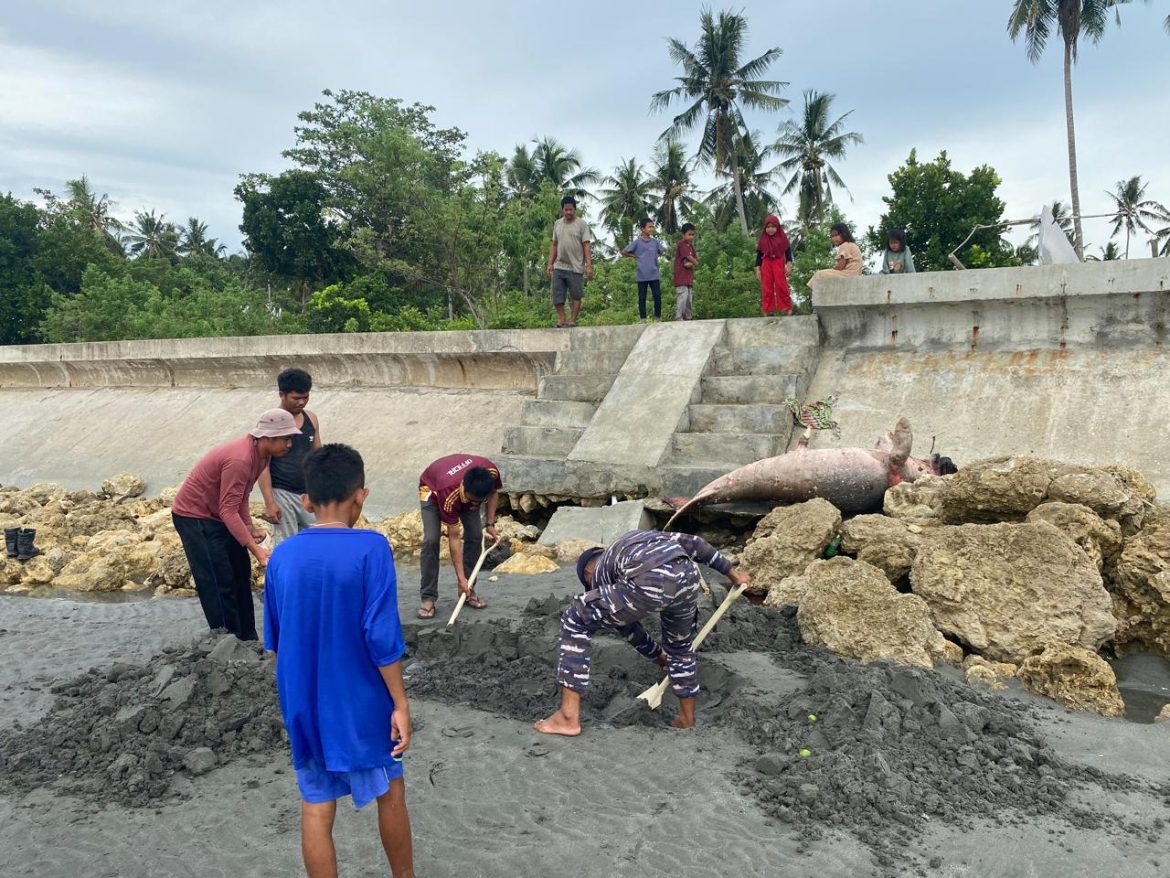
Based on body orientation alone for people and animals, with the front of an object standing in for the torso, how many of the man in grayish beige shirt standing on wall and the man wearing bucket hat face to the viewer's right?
1

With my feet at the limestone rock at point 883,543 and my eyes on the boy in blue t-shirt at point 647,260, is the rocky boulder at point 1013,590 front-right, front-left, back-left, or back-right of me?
back-right

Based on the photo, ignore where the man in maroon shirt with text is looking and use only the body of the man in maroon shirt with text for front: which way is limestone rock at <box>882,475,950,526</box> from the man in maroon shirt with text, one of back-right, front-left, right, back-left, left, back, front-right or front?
front-left

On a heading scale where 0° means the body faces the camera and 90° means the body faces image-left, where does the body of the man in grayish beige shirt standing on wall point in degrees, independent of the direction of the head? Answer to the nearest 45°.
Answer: approximately 0°

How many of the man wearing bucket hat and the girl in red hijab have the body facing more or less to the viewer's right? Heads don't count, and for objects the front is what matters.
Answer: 1

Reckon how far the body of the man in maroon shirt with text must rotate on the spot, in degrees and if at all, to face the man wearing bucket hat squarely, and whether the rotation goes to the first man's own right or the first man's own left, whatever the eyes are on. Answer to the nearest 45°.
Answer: approximately 90° to the first man's own right

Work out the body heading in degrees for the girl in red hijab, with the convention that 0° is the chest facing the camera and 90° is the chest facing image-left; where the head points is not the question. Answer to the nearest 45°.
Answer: approximately 0°

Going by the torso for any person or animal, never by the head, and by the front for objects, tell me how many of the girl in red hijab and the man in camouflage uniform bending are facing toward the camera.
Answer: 1

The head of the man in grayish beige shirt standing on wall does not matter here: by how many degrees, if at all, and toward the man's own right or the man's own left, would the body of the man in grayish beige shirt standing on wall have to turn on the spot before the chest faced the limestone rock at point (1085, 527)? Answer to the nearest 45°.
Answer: approximately 45° to the man's own left

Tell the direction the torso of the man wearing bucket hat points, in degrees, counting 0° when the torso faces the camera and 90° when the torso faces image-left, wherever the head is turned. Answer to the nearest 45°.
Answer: approximately 270°

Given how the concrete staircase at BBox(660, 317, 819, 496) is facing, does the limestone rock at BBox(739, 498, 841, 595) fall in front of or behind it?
in front
